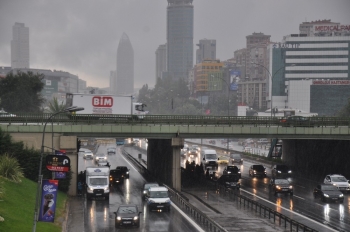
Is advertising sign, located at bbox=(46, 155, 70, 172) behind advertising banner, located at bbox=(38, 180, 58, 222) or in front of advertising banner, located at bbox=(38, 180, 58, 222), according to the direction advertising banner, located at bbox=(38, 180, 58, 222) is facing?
behind

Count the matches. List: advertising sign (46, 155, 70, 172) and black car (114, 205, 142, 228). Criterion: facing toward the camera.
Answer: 2

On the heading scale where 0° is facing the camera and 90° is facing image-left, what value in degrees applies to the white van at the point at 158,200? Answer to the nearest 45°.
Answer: approximately 0°

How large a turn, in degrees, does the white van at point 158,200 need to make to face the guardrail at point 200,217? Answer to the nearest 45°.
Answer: approximately 45° to its left

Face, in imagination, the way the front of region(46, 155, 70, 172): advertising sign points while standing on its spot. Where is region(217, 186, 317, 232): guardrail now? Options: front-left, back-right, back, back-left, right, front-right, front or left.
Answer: left

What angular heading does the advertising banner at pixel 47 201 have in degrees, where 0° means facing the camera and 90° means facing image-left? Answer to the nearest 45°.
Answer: approximately 0°

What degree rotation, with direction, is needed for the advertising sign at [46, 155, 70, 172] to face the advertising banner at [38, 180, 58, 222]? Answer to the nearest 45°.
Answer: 0° — it already faces it

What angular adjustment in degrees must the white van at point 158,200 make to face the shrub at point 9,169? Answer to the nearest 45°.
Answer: approximately 90° to its right
